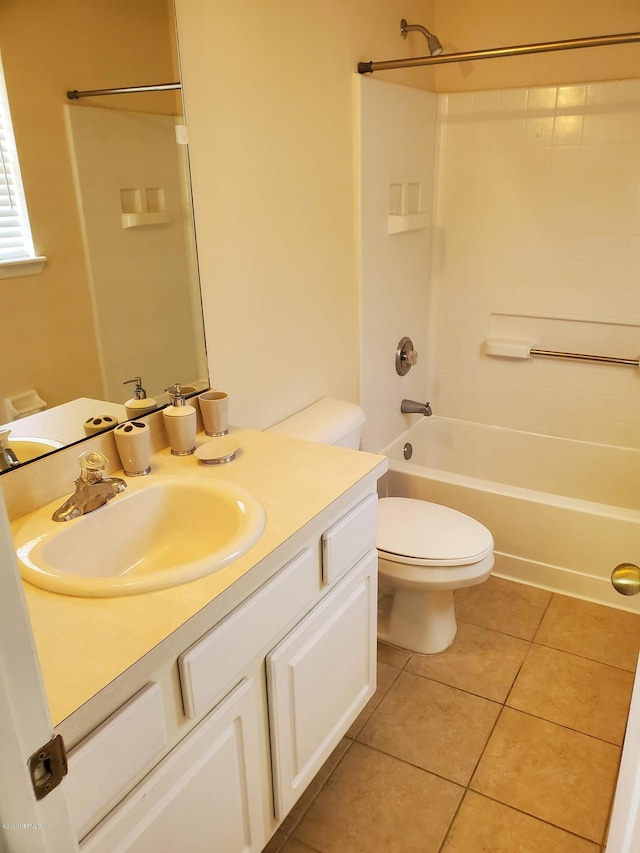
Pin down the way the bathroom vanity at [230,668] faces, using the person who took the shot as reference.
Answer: facing the viewer and to the right of the viewer

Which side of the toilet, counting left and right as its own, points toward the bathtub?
left

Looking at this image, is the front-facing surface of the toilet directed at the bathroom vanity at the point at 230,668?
no

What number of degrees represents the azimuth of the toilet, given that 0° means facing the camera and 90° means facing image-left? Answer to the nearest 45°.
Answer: approximately 315°

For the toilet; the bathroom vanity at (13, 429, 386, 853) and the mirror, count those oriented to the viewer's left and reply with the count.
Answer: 0

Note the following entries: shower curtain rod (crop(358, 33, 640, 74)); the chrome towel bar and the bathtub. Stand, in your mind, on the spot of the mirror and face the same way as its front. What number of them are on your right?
0

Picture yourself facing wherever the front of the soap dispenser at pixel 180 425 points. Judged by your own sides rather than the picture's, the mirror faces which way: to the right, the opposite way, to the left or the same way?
to the left

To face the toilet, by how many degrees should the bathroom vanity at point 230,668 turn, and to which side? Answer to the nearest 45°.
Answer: approximately 90° to its left

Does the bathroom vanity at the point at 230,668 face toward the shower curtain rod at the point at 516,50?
no

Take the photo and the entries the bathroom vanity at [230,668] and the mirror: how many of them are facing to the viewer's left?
0

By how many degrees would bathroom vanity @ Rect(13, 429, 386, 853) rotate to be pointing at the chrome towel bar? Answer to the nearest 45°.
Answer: approximately 90° to its left

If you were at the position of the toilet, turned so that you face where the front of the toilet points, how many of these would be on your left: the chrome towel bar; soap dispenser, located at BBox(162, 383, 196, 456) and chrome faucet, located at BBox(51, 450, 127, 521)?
1

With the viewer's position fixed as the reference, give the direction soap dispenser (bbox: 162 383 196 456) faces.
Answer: facing the viewer and to the left of the viewer

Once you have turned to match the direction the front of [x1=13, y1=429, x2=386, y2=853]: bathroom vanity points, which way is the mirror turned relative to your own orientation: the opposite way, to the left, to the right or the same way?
the same way

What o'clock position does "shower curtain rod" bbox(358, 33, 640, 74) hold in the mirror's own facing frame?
The shower curtain rod is roughly at 10 o'clock from the mirror.
